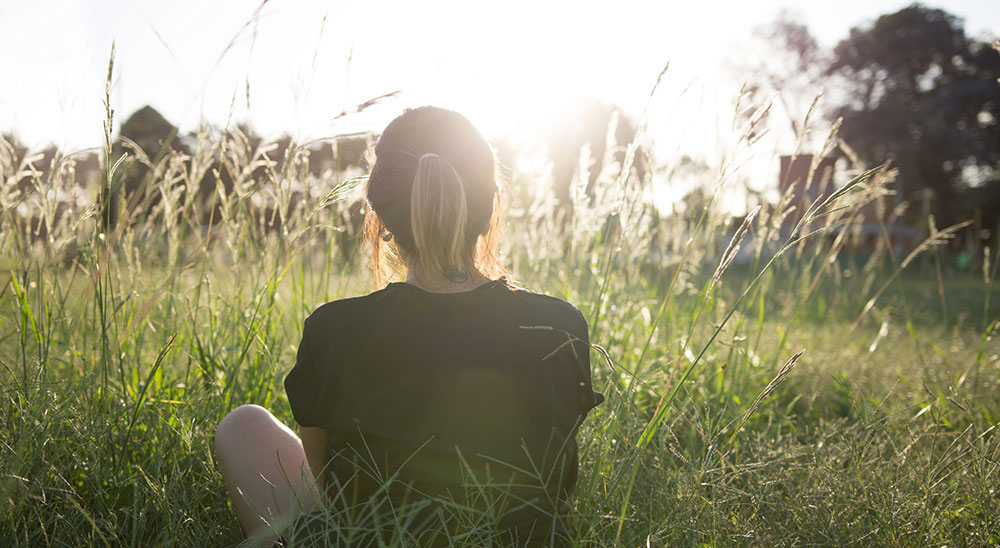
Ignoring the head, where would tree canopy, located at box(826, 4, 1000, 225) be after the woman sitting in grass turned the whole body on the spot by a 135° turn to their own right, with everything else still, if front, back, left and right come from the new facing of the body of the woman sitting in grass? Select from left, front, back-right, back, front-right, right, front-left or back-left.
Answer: left

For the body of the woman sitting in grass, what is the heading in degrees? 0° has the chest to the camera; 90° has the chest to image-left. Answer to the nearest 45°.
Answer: approximately 180°

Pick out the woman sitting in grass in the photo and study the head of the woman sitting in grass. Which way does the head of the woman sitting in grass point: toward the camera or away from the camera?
away from the camera
